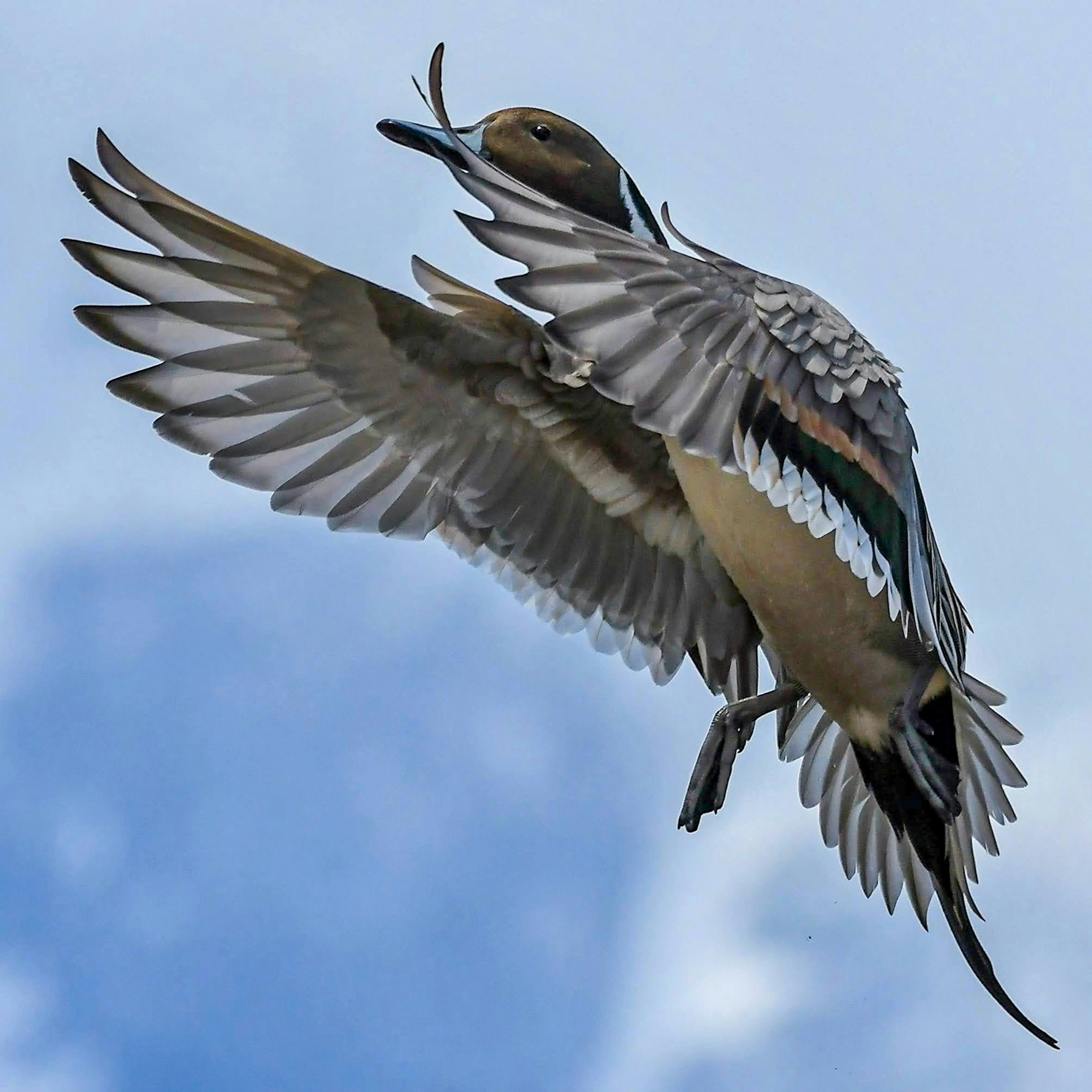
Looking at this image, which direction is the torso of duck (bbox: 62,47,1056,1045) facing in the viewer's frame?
to the viewer's left
